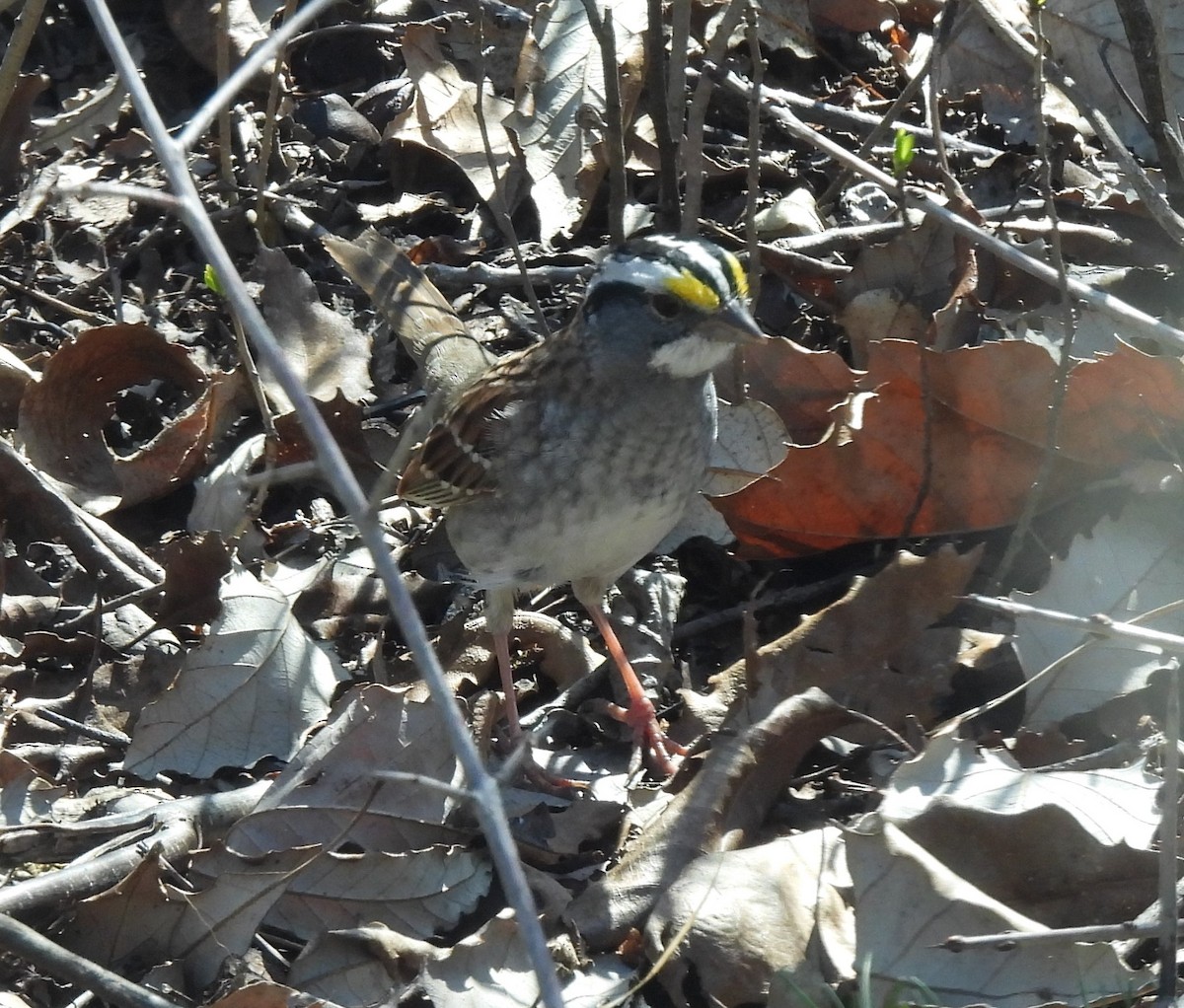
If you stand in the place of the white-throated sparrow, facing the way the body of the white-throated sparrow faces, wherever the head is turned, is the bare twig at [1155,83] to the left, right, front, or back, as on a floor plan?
left

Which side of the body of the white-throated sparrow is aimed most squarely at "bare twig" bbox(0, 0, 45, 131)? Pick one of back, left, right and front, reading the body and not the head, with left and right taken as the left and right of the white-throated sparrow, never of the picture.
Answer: back

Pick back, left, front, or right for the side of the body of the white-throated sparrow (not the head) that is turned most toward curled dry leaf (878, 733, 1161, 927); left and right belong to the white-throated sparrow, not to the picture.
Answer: front

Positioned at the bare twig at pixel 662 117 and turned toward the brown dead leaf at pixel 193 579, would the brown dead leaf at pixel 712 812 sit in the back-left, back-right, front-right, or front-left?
front-left

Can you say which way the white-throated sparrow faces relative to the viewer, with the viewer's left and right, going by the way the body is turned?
facing the viewer and to the right of the viewer

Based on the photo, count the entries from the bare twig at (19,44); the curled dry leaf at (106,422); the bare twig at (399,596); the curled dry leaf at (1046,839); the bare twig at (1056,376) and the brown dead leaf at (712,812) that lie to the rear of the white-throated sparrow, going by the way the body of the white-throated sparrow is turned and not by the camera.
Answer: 2

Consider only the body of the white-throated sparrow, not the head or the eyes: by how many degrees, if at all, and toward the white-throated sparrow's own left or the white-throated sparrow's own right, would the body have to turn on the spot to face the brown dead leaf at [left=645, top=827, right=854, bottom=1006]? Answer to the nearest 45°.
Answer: approximately 45° to the white-throated sparrow's own right

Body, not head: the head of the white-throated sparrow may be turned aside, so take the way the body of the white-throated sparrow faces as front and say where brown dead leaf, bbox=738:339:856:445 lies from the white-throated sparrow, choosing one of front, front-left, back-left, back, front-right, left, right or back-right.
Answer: left

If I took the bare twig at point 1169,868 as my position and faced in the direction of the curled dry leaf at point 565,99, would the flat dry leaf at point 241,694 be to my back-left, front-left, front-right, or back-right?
front-left

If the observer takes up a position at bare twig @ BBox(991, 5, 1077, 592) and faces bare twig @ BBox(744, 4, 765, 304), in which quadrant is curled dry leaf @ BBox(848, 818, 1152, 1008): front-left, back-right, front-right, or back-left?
back-left

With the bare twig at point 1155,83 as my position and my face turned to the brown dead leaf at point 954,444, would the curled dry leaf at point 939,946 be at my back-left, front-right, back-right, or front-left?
front-left

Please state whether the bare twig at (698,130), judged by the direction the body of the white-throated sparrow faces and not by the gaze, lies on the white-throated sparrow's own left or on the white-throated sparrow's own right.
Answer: on the white-throated sparrow's own left

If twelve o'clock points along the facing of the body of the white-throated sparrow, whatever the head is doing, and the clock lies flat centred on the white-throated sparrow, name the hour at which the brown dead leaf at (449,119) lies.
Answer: The brown dead leaf is roughly at 7 o'clock from the white-throated sparrow.

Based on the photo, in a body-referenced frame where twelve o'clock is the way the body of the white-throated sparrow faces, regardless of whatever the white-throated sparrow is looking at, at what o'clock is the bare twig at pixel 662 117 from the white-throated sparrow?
The bare twig is roughly at 8 o'clock from the white-throated sparrow.

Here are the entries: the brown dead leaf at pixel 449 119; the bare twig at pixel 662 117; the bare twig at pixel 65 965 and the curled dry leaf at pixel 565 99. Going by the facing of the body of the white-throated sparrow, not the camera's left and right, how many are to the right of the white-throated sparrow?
1

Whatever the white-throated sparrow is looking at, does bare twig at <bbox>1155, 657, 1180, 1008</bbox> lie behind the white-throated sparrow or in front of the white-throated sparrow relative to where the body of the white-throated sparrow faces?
in front

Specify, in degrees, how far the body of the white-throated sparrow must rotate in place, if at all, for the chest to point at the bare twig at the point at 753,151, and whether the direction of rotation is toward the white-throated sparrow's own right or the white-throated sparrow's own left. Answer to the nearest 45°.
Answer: approximately 90° to the white-throated sparrow's own left
